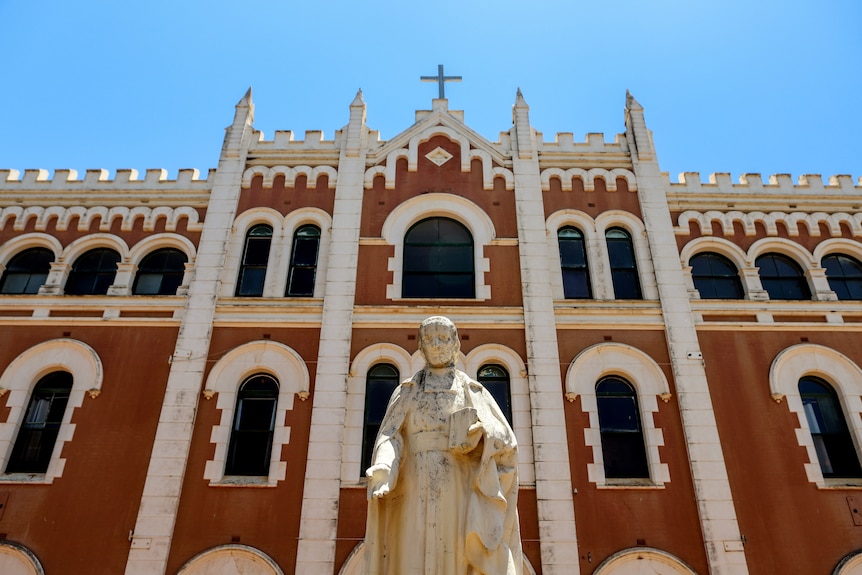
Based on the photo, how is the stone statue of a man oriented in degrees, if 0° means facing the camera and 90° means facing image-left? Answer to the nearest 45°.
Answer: approximately 0°

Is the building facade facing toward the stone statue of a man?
yes

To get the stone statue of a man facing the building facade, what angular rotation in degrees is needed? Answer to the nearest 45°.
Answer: approximately 180°

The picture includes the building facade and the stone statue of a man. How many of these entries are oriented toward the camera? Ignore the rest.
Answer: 2
